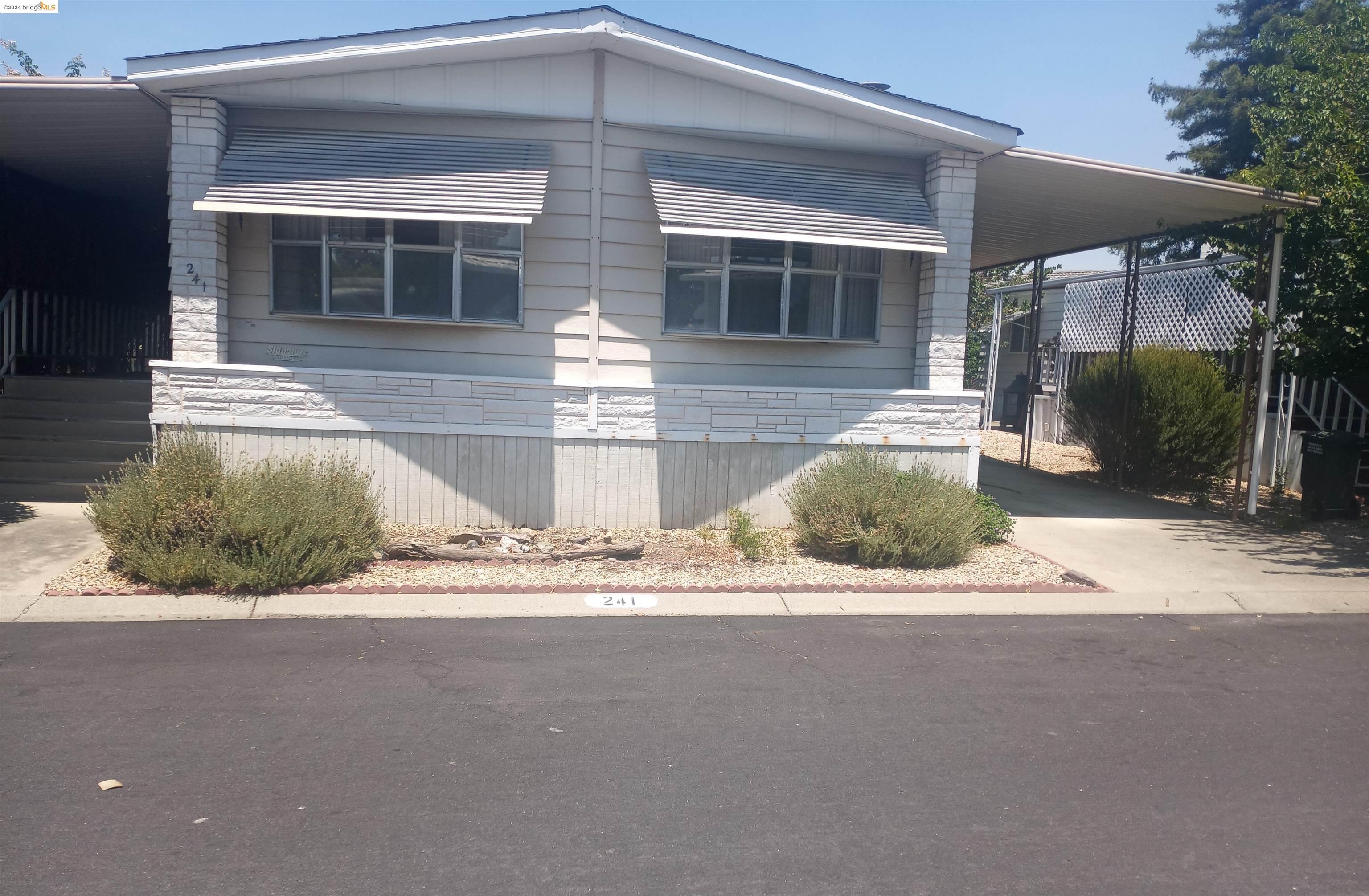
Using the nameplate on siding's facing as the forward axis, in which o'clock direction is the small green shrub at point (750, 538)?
The small green shrub is roughly at 10 o'clock from the nameplate on siding.

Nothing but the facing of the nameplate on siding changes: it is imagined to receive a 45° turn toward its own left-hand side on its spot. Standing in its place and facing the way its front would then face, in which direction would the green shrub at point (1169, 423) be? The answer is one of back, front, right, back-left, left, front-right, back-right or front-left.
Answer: front-left

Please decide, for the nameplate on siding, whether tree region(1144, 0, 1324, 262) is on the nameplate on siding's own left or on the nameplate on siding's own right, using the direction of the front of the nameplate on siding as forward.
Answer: on the nameplate on siding's own left

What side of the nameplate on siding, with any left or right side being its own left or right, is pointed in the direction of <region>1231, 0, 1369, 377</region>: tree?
left

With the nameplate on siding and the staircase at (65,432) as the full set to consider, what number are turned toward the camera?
2

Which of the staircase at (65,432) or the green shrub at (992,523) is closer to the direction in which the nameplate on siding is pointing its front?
the green shrub

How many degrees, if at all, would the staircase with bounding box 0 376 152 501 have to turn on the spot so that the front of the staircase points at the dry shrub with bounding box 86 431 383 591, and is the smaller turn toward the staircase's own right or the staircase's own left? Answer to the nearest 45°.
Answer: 0° — it already faces it

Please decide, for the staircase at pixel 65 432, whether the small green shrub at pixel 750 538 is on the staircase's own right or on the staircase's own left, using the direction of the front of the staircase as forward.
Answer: on the staircase's own left

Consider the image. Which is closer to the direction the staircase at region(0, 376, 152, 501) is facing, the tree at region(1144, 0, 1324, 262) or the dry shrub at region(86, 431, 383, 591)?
the dry shrub

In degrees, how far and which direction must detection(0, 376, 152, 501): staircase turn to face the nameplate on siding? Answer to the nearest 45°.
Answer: approximately 45° to its left

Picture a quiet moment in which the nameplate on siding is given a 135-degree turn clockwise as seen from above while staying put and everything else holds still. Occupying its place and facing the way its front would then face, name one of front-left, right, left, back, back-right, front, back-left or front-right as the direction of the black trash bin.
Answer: back-right

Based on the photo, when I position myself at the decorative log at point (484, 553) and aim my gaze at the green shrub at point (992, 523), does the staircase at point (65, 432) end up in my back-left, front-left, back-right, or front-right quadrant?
back-left

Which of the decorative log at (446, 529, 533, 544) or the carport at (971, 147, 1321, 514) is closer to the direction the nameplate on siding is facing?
the decorative log

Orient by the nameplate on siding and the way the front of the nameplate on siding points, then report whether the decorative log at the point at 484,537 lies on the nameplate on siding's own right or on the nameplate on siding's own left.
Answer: on the nameplate on siding's own left

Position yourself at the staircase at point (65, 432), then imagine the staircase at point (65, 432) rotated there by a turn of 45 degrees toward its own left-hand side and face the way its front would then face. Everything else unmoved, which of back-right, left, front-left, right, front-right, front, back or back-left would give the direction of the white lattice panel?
front-left

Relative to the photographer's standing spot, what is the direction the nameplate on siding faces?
facing the viewer
